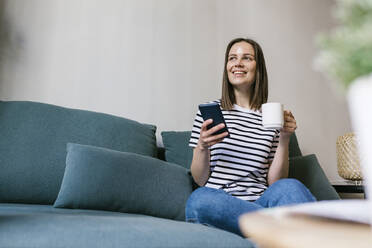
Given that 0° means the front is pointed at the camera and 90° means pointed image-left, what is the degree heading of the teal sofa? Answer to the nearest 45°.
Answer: approximately 315°

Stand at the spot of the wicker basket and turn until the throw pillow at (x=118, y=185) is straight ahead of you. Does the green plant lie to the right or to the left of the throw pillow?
left

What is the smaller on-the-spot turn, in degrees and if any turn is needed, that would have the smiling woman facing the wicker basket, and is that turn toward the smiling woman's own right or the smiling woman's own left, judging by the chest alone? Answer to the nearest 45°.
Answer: approximately 135° to the smiling woman's own left

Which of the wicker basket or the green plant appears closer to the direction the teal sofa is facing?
the green plant

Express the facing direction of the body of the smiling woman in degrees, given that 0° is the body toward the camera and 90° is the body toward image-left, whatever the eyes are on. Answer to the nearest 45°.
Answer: approximately 0°
